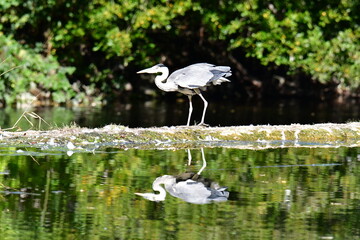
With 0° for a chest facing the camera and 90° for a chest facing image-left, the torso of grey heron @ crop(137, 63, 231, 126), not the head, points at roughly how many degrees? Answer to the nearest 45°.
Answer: approximately 90°
